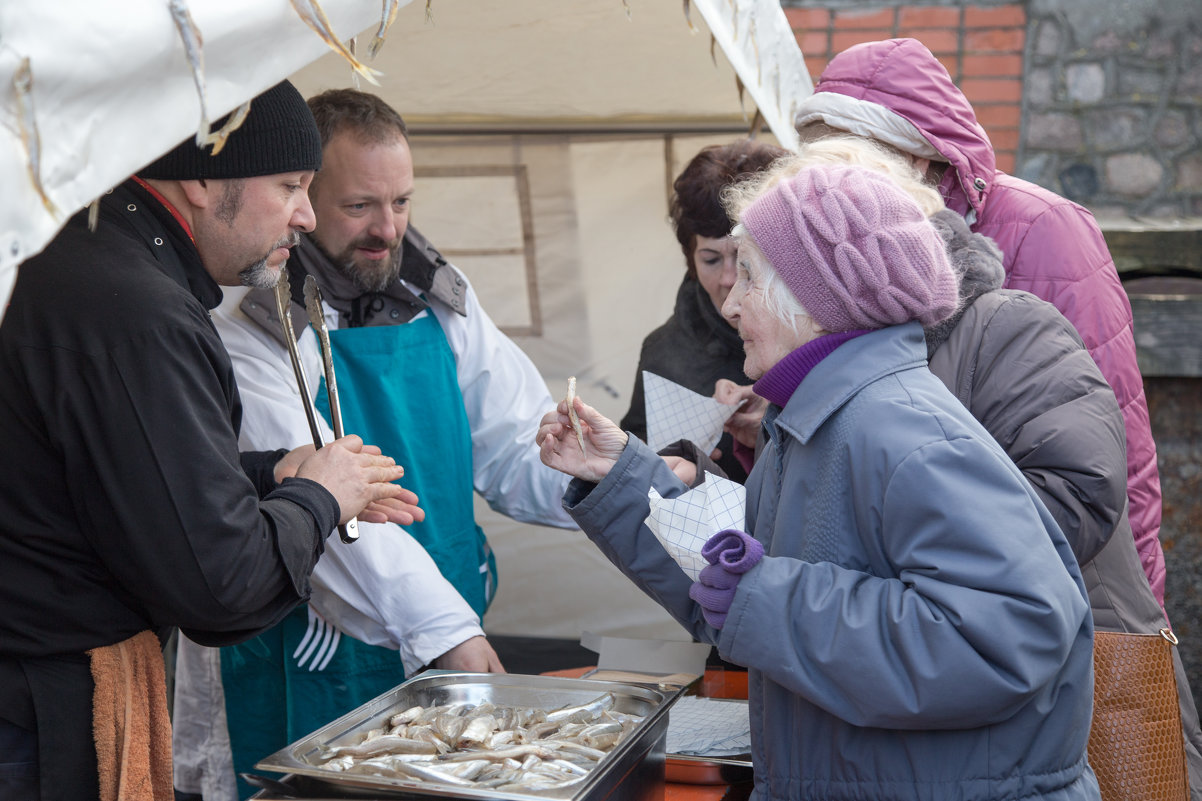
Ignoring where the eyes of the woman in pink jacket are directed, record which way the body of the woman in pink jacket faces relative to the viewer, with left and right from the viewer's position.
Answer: facing to the left of the viewer

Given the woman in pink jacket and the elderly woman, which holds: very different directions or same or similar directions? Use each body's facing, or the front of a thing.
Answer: same or similar directions

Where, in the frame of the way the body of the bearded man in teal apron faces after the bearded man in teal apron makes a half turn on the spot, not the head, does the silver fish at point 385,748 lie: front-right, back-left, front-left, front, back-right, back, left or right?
back-left

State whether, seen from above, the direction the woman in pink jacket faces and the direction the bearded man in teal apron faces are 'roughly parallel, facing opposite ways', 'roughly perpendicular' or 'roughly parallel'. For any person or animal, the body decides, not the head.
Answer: roughly parallel, facing opposite ways

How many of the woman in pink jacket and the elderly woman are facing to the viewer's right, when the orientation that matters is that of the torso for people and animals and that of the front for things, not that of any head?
0

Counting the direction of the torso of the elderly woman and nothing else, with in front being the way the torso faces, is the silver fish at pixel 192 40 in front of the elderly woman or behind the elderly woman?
in front

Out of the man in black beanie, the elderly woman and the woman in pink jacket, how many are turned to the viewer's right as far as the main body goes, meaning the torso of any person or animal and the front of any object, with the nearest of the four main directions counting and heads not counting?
1

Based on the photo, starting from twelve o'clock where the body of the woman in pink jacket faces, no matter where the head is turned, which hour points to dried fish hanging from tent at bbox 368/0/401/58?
The dried fish hanging from tent is roughly at 10 o'clock from the woman in pink jacket.

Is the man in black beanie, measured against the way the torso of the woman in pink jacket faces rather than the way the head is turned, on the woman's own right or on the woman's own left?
on the woman's own left

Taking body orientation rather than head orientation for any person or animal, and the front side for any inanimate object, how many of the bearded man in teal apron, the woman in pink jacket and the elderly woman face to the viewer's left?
2

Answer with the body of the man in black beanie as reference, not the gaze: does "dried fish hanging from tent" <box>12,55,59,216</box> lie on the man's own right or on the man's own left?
on the man's own right

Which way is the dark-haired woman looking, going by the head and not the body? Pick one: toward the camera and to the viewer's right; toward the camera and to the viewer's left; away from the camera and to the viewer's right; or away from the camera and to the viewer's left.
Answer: toward the camera and to the viewer's left

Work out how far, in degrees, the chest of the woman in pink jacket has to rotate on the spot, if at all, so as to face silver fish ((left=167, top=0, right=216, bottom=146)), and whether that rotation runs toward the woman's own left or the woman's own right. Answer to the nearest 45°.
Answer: approximately 45° to the woman's own left

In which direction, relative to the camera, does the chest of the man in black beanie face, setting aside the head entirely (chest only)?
to the viewer's right

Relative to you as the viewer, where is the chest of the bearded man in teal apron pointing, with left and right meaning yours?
facing the viewer and to the right of the viewer

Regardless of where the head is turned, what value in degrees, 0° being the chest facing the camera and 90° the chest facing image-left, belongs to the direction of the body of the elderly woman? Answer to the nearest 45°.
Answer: approximately 90°

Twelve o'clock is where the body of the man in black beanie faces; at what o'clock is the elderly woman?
The elderly woman is roughly at 1 o'clock from the man in black beanie.
